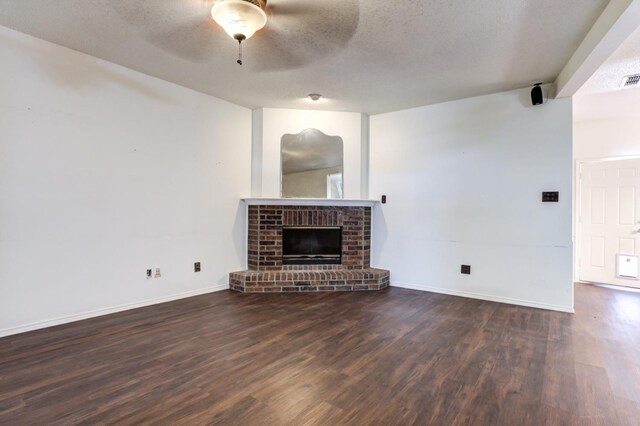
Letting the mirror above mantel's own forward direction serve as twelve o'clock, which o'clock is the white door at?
The white door is roughly at 9 o'clock from the mirror above mantel.

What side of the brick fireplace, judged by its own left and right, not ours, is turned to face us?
front

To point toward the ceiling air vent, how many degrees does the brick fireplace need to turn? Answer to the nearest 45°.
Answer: approximately 90° to its left

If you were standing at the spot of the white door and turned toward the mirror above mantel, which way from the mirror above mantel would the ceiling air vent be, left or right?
left

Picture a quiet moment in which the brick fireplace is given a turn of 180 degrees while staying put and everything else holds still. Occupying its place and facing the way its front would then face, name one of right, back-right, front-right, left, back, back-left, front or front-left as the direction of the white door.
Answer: right

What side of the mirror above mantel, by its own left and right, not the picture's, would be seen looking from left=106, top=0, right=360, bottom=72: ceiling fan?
front

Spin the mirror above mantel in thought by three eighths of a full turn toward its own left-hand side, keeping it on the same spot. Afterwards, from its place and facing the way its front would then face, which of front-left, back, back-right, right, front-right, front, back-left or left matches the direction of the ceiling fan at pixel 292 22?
back-right

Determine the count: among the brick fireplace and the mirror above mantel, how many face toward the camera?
2

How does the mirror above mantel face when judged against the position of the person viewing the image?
facing the viewer

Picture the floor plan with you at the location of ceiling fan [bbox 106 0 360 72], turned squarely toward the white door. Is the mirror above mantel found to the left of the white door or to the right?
left
